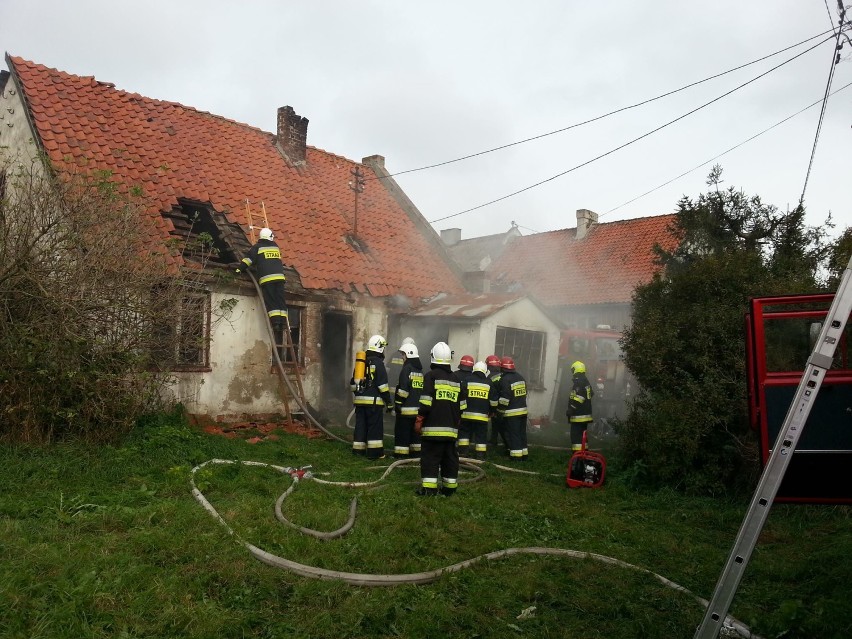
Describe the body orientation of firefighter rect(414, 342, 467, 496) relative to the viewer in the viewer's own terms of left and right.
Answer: facing away from the viewer

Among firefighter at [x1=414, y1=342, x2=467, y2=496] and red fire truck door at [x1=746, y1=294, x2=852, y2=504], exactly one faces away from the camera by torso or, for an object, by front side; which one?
the firefighter

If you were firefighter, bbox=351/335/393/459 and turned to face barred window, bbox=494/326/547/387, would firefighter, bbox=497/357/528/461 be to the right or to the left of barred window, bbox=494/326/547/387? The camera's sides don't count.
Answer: right

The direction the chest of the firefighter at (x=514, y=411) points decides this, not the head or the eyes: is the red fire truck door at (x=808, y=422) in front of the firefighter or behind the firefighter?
behind

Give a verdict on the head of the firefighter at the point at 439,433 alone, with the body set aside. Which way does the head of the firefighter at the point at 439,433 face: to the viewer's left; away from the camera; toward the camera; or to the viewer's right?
away from the camera

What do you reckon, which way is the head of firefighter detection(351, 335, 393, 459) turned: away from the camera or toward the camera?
away from the camera
